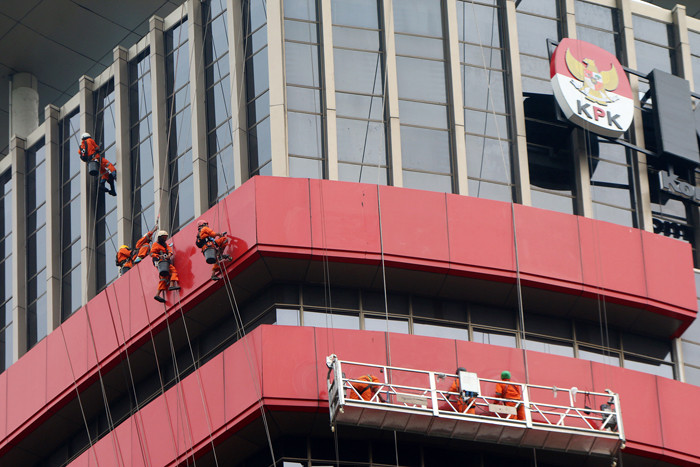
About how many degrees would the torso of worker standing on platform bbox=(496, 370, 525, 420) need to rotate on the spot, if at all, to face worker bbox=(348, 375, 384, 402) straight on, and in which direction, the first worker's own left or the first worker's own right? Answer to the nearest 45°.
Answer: approximately 135° to the first worker's own left

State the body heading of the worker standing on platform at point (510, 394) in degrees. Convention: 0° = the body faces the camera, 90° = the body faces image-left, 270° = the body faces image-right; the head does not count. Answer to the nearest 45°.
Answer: approximately 180°
